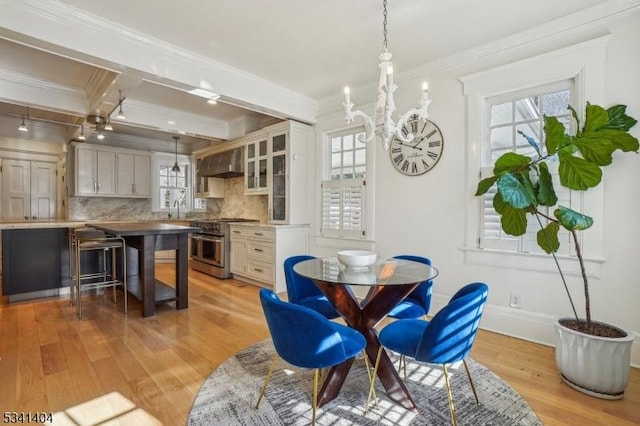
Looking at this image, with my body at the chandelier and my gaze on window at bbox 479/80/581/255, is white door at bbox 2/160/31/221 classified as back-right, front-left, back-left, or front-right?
back-left

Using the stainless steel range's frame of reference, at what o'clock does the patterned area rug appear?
The patterned area rug is roughly at 10 o'clock from the stainless steel range.

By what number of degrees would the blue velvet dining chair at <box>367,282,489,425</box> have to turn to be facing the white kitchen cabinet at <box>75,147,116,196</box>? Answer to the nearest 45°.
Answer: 0° — it already faces it

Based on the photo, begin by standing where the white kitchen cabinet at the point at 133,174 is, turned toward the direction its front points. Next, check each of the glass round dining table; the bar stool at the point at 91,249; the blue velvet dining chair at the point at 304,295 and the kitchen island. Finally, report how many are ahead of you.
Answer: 4

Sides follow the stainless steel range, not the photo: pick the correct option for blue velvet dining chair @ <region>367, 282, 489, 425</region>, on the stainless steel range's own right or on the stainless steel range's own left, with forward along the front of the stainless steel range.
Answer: on the stainless steel range's own left

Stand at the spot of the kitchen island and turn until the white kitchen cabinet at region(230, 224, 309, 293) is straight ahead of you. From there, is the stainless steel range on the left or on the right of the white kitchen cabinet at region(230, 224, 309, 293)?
left

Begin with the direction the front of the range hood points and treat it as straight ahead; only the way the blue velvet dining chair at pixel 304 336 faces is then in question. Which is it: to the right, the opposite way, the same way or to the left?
the opposite way

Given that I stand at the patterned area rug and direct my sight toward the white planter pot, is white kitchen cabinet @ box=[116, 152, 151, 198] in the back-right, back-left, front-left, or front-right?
back-left

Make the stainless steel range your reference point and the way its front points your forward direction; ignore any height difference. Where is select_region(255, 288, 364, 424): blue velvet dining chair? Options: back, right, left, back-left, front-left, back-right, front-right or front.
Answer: front-left

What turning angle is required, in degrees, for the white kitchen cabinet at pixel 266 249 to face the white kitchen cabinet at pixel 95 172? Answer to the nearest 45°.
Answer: approximately 90° to its right

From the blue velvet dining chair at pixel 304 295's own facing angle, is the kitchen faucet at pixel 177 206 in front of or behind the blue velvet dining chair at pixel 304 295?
behind

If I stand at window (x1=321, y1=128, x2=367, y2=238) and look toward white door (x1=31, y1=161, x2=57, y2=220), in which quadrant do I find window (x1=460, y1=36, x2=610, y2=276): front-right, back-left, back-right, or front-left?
back-left

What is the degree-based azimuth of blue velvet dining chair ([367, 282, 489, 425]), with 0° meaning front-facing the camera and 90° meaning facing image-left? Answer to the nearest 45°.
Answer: approximately 135°
